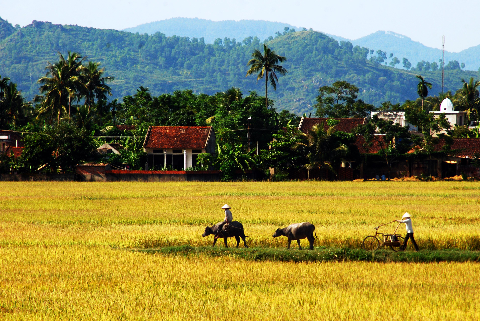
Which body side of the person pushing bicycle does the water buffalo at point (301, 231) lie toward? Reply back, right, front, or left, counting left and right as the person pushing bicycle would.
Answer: front

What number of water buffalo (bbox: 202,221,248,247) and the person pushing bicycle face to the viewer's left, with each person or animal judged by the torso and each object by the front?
2

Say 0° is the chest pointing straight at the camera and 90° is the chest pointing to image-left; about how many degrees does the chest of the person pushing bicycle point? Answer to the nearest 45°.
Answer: approximately 90°

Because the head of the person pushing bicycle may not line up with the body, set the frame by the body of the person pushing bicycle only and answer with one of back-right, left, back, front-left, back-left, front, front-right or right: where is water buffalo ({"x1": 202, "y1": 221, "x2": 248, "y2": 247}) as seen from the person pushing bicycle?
front

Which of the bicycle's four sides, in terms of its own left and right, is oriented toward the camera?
left

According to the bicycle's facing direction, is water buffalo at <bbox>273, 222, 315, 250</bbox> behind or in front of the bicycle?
in front

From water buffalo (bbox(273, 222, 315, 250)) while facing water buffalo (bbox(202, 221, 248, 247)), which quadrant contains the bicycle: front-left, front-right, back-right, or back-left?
back-right

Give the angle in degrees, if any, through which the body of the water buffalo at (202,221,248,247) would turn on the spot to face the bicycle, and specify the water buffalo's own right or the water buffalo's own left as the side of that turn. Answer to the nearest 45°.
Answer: approximately 180°

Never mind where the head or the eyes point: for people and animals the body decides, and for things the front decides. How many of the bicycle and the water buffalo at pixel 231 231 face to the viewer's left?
2

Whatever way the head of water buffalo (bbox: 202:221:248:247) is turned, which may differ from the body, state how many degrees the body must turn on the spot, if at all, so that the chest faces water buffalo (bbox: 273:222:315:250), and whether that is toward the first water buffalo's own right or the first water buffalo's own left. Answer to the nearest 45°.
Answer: approximately 135° to the first water buffalo's own left

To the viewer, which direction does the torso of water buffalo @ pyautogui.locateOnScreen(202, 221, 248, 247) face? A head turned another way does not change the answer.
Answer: to the viewer's left
